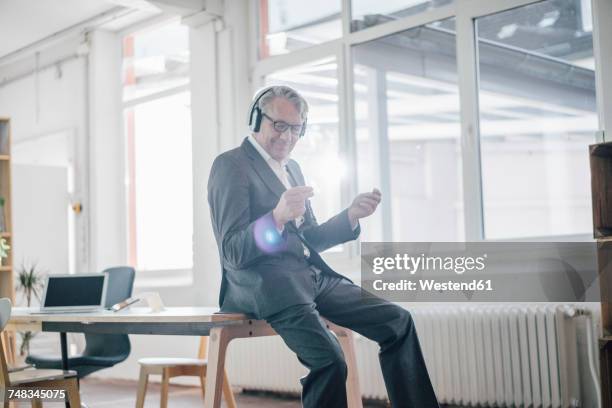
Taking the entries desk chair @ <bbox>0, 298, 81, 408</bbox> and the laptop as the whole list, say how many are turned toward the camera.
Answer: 1

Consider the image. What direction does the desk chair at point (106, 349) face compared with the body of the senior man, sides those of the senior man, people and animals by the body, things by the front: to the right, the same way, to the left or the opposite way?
to the right

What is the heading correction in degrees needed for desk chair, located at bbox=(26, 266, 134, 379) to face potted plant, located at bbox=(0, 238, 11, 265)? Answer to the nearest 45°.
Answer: approximately 90° to its right

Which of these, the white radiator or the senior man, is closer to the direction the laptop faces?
the senior man

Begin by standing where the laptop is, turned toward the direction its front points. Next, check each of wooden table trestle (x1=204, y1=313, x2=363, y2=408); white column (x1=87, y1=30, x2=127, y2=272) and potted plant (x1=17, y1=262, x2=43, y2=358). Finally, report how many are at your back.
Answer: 2

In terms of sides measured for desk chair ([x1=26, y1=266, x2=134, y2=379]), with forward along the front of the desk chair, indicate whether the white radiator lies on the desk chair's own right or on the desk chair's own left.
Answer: on the desk chair's own left

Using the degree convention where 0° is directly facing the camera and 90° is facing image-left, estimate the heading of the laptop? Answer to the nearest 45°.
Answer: approximately 0°

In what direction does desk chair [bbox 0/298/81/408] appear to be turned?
to the viewer's right

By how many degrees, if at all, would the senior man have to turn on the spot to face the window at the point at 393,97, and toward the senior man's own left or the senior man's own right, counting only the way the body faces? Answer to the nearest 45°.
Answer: approximately 135° to the senior man's own left

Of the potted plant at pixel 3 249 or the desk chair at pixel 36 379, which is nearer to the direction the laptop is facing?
the desk chair

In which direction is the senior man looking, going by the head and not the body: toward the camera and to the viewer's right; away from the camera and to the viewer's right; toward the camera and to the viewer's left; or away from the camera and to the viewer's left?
toward the camera and to the viewer's right
